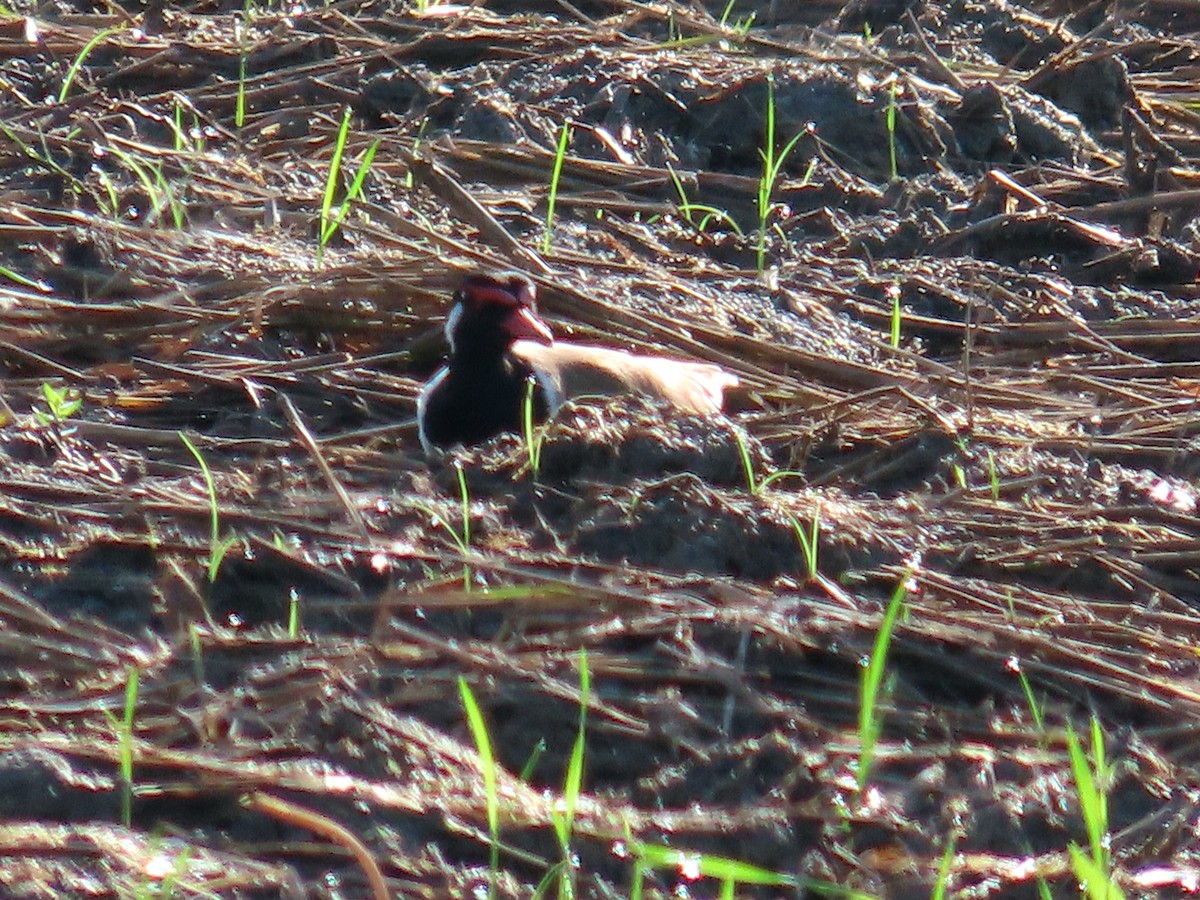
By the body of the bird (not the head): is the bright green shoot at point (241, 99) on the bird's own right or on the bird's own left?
on the bird's own right

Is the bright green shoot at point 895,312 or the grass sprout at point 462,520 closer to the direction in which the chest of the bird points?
the grass sprout

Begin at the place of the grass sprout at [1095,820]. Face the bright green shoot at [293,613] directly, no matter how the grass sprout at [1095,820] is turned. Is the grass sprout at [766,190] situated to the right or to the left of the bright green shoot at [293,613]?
right

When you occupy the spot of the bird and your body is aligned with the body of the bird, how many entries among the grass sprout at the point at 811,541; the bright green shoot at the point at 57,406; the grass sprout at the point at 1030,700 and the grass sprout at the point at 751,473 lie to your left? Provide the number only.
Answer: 3

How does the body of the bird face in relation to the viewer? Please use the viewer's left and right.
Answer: facing the viewer and to the left of the viewer

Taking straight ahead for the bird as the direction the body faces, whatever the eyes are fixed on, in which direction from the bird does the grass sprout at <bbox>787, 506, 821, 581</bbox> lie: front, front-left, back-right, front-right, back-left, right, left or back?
left

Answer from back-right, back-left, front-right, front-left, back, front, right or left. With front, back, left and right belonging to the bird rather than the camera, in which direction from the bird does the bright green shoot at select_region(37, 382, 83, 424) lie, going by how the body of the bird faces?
front-right

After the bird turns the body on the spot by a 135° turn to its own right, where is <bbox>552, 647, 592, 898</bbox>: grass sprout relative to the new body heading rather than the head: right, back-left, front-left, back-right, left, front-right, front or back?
back

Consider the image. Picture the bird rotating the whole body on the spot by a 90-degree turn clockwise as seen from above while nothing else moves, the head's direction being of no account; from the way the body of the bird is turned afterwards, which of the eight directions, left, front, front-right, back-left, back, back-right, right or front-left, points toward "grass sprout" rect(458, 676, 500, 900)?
back-left

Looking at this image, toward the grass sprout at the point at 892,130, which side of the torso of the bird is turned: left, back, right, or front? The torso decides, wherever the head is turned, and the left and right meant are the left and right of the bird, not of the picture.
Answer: back

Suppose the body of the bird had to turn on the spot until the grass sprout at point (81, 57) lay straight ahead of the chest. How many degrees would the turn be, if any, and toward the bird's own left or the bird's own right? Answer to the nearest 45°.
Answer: approximately 90° to the bird's own right

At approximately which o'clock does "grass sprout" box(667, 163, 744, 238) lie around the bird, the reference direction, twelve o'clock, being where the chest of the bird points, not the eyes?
The grass sprout is roughly at 5 o'clock from the bird.

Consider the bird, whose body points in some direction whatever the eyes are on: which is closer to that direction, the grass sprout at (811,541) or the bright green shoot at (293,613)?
the bright green shoot

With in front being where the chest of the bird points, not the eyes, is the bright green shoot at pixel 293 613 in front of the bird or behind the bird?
in front

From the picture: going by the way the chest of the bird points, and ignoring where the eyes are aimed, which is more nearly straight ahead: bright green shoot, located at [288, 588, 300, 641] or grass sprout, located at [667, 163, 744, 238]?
the bright green shoot
